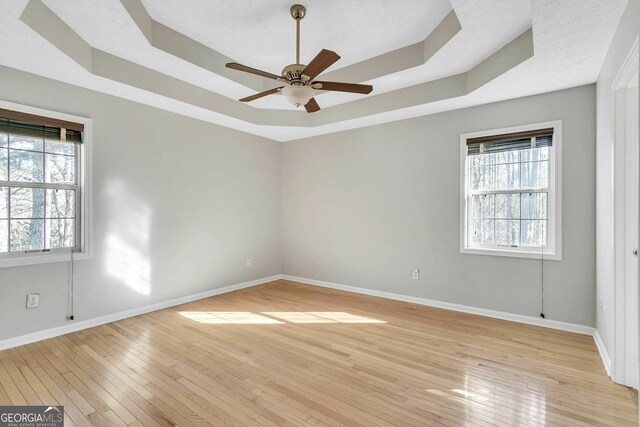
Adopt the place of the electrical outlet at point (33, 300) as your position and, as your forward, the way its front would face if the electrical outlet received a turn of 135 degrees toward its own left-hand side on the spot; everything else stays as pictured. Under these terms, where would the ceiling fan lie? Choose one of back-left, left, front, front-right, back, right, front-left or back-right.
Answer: right
